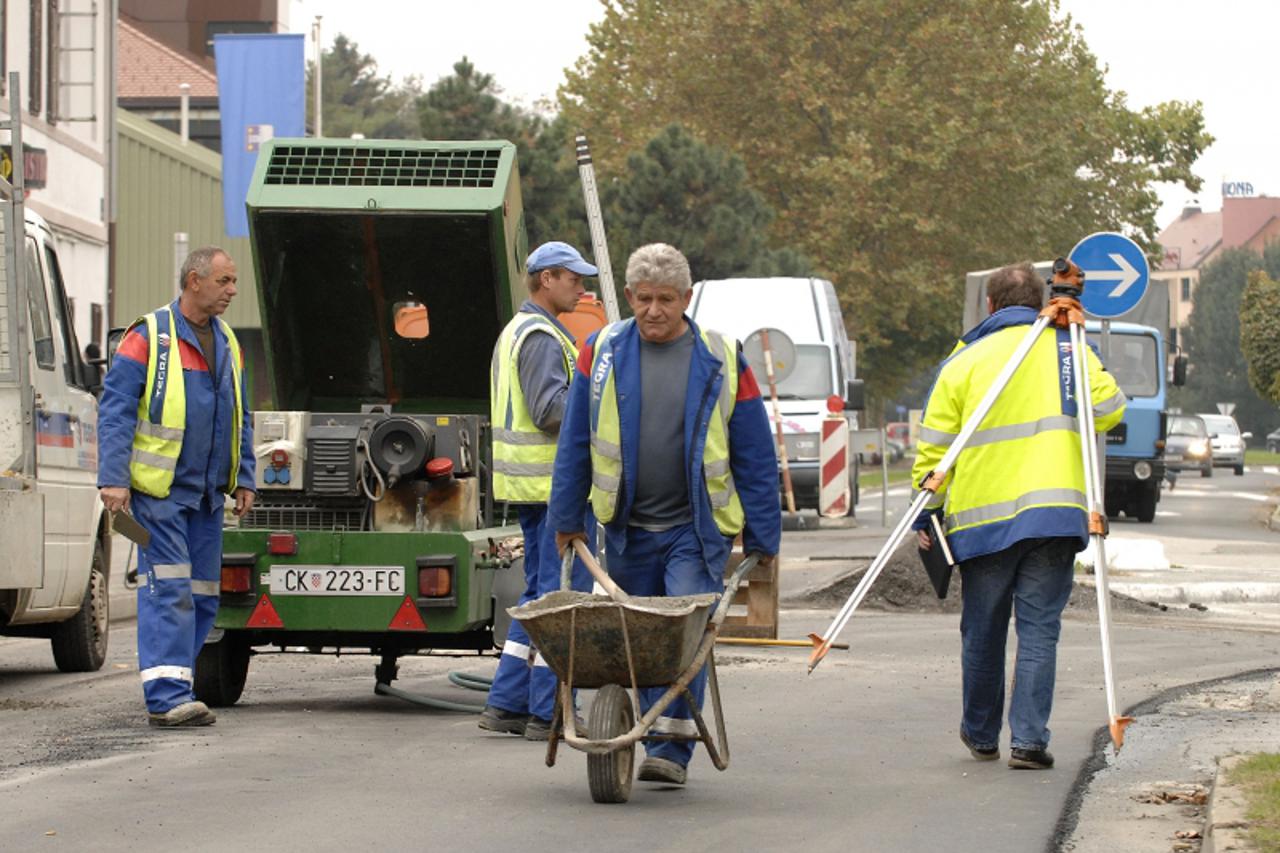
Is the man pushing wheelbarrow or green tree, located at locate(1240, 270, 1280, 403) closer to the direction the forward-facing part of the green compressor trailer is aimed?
the green tree

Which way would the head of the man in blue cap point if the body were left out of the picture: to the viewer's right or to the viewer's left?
to the viewer's right

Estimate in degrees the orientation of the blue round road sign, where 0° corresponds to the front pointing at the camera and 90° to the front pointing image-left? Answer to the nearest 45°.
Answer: approximately 0°

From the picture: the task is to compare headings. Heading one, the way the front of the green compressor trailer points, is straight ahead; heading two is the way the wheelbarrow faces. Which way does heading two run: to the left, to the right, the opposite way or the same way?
the opposite way

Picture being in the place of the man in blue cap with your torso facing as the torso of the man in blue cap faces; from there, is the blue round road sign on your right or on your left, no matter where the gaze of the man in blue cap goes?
on your left

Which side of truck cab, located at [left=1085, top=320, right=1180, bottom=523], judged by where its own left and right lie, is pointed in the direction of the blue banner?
right

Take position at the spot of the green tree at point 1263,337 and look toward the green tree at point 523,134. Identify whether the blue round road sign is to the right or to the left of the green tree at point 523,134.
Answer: left

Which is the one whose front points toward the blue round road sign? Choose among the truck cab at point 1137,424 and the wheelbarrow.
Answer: the truck cab

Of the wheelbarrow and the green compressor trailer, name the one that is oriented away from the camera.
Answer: the green compressor trailer

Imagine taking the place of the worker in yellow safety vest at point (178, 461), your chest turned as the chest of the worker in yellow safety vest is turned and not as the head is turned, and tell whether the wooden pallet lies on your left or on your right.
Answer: on your left

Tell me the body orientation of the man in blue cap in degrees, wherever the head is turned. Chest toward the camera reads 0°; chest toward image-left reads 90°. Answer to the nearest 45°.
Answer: approximately 270°
